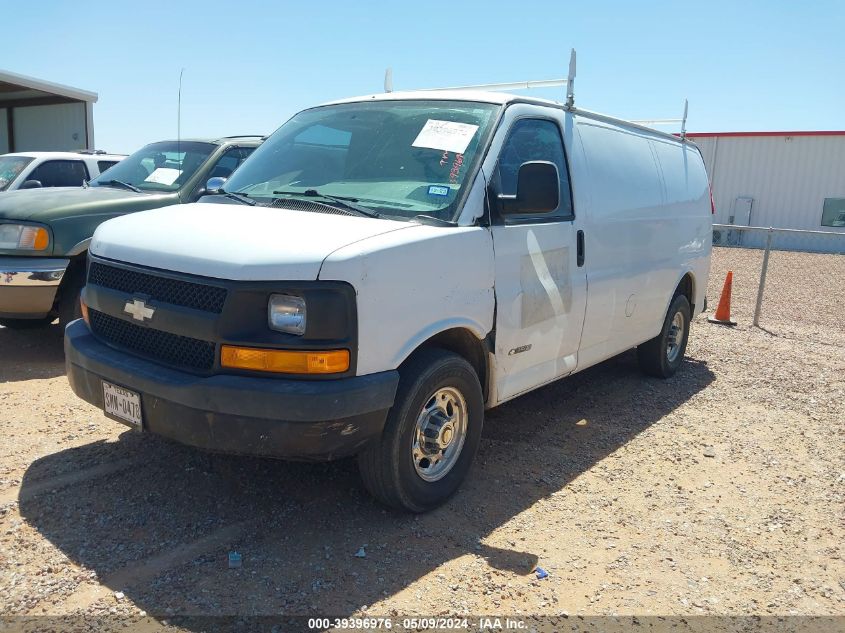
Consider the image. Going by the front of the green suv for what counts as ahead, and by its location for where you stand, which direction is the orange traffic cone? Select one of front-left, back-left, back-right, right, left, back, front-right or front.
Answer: back-left

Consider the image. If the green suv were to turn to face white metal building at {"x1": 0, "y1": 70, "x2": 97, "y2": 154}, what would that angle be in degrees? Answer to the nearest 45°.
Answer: approximately 135° to its right

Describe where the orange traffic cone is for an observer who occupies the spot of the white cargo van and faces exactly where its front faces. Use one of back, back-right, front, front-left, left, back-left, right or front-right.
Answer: back

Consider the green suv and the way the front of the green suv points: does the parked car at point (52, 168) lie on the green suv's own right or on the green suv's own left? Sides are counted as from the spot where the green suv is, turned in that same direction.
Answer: on the green suv's own right

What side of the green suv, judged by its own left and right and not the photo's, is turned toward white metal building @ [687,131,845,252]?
back

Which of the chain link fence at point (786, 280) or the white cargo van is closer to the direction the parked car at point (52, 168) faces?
the white cargo van

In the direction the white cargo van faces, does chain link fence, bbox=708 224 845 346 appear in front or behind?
behind

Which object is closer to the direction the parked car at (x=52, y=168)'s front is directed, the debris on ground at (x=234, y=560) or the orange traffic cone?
the debris on ground
